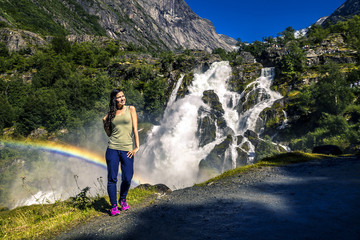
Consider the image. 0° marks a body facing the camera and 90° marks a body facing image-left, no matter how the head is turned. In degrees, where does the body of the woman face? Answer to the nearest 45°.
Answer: approximately 0°

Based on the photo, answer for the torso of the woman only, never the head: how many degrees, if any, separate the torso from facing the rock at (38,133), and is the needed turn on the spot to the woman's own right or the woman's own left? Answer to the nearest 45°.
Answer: approximately 180°

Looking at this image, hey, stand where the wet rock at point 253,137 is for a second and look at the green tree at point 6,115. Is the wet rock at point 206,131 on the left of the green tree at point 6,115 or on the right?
right

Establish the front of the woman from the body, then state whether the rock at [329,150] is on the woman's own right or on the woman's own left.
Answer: on the woman's own left

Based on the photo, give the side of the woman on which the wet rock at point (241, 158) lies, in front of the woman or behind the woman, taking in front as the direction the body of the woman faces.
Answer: behind

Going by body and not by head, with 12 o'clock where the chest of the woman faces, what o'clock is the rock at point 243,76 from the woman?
The rock is roughly at 7 o'clock from the woman.

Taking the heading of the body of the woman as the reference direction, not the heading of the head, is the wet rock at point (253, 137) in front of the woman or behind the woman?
behind
